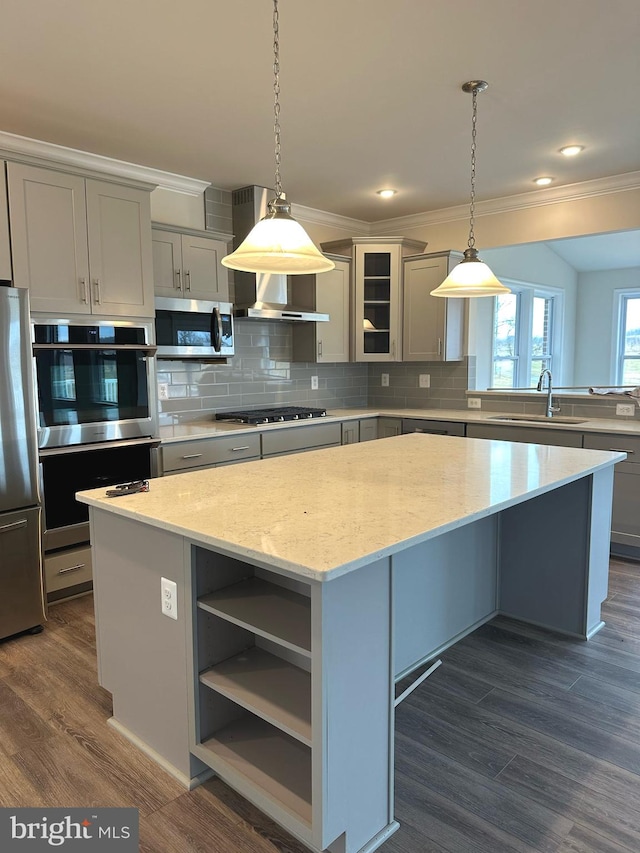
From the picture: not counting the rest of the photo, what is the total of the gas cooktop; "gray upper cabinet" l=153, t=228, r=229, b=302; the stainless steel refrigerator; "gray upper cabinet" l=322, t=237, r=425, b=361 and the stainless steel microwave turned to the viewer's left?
0

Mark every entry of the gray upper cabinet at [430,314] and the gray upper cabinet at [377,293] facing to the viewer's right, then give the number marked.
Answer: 0

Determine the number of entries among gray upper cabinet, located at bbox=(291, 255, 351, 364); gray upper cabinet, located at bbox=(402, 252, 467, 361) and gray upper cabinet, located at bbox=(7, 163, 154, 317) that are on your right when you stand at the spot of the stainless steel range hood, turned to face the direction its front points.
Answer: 1

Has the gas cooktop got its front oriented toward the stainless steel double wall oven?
no

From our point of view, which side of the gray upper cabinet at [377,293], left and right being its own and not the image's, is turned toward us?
front

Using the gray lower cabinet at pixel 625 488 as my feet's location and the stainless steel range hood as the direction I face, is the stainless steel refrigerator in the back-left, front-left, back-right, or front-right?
front-left

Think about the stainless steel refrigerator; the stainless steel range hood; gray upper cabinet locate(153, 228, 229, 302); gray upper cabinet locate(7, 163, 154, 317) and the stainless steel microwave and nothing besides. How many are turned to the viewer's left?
0

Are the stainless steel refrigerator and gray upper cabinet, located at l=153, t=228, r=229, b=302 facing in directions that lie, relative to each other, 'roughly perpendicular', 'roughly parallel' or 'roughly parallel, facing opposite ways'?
roughly parallel

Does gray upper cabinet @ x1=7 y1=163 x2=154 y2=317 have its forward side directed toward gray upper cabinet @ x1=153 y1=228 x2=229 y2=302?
no

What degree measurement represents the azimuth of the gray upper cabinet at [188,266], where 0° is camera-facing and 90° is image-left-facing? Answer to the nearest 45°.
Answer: approximately 315°

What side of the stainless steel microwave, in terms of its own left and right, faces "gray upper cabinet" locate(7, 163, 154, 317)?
right

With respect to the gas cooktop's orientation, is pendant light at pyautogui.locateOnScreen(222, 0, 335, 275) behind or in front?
in front

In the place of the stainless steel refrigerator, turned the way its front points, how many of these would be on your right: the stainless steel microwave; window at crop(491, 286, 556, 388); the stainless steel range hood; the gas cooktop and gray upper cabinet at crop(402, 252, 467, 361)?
0

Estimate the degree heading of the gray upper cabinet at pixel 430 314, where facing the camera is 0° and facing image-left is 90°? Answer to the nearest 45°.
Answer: approximately 45°

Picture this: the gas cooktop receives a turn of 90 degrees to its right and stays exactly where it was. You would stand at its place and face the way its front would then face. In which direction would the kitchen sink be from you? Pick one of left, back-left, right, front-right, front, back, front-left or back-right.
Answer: back-left

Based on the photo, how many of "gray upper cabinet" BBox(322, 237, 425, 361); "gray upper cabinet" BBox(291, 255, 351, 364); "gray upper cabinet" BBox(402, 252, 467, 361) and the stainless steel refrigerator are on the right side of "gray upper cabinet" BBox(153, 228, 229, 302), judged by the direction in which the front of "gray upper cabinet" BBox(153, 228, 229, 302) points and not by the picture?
1

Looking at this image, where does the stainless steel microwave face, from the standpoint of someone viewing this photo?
facing the viewer and to the right of the viewer
